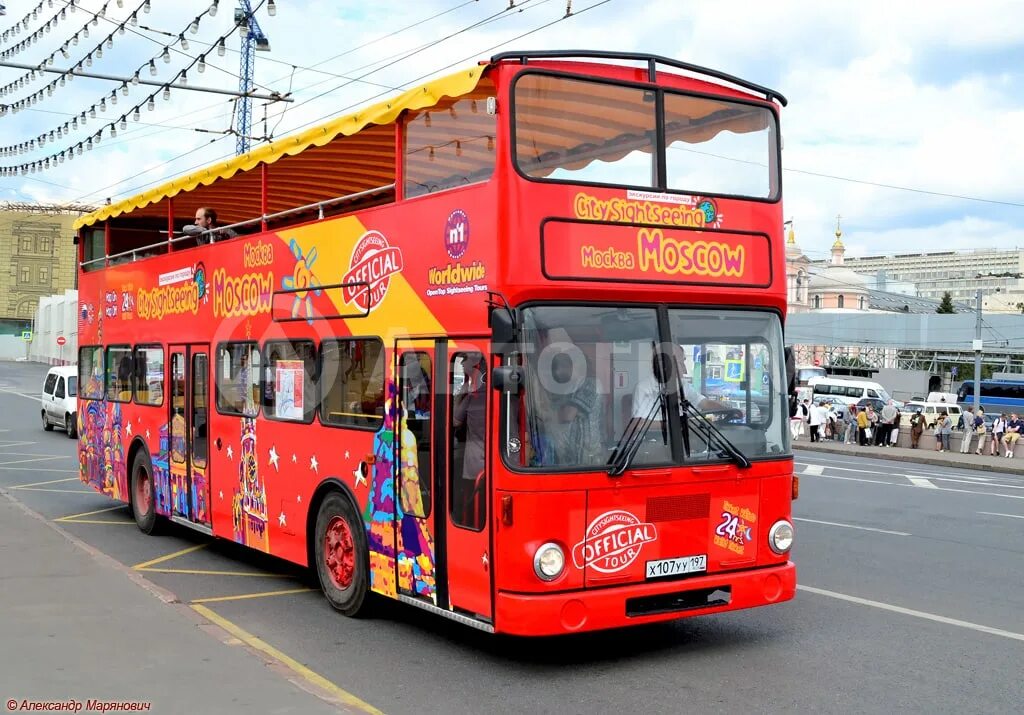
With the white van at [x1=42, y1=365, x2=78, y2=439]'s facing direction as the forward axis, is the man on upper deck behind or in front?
in front

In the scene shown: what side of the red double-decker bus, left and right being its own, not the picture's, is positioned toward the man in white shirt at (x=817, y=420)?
left

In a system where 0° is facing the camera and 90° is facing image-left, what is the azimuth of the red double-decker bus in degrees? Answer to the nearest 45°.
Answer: approximately 315°

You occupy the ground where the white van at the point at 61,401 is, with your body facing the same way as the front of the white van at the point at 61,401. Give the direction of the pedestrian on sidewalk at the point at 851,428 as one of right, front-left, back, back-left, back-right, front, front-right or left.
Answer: front-left

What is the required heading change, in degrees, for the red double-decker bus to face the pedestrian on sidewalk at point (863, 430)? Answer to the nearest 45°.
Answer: approximately 90° to its left

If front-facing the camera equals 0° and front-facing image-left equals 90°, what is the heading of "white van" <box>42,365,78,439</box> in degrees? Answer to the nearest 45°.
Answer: approximately 315°

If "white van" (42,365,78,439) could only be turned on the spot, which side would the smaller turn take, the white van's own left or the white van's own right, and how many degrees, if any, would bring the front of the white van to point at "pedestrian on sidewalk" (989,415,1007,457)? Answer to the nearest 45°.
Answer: approximately 45° to the white van's own left

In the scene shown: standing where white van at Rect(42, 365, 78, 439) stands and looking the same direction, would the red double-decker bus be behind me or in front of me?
in front

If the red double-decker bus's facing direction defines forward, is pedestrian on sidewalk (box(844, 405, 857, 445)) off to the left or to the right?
on its left
